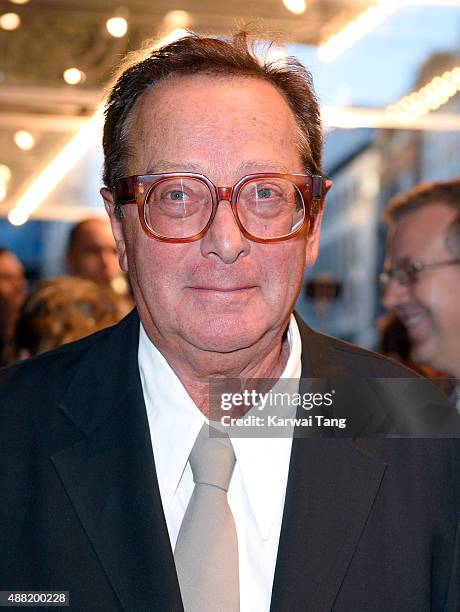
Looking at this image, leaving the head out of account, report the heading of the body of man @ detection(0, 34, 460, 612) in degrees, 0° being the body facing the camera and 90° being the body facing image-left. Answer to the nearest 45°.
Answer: approximately 0°

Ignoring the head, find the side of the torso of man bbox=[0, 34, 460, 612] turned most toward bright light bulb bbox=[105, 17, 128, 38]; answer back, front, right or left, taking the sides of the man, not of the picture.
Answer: back
